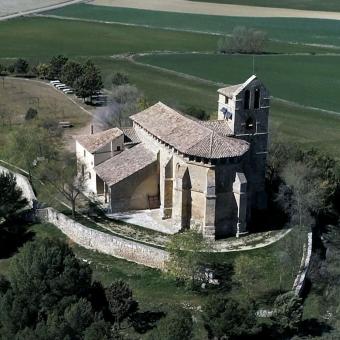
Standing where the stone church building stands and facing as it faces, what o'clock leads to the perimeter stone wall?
The perimeter stone wall is roughly at 12 o'clock from the stone church building.

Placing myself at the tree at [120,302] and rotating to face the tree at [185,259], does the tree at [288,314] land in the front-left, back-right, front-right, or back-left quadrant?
front-right

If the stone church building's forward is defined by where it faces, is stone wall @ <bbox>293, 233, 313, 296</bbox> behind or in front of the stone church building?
behind

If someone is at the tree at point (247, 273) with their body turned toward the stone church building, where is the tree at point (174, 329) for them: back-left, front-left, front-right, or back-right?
back-left

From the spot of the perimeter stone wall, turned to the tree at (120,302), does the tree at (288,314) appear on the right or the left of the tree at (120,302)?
left

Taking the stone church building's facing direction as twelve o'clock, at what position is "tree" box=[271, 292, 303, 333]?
The tree is roughly at 10 o'clock from the stone church building.

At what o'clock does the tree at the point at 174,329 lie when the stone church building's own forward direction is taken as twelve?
The tree is roughly at 11 o'clock from the stone church building.

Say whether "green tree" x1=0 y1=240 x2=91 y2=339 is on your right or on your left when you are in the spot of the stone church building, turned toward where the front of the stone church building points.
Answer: on your left

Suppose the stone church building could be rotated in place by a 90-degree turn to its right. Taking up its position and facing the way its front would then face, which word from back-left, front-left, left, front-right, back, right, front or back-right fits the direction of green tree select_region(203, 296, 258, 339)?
back-left

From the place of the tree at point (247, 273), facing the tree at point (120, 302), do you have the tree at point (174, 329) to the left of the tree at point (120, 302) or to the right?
left

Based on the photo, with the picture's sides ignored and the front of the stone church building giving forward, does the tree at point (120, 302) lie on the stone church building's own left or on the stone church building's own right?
on the stone church building's own left
